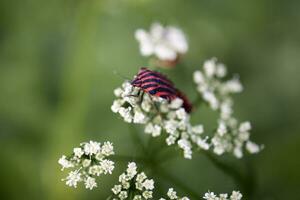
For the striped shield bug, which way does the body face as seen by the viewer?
to the viewer's left

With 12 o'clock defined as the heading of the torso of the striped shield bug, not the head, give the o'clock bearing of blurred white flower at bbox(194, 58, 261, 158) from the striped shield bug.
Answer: The blurred white flower is roughly at 5 o'clock from the striped shield bug.
